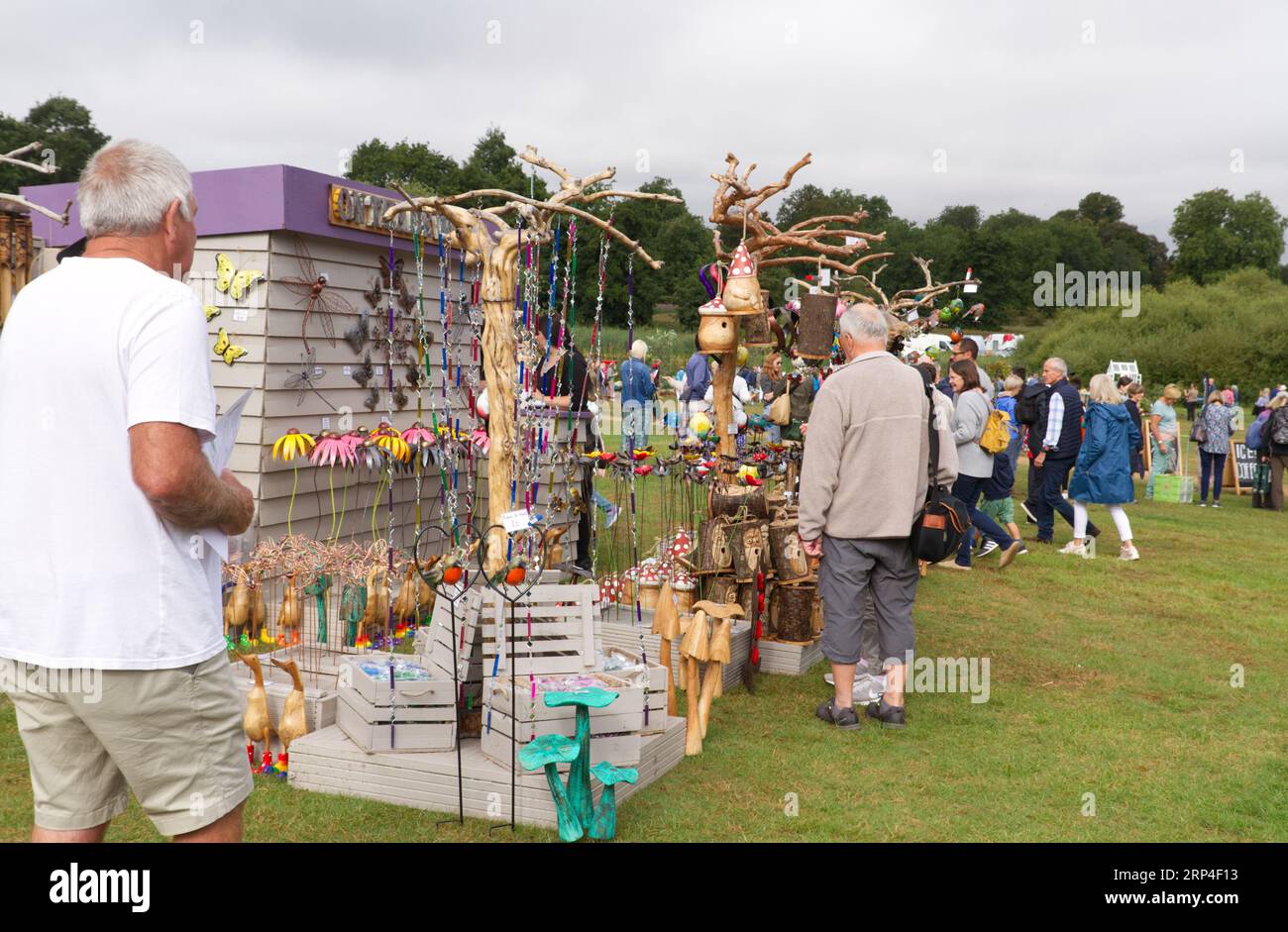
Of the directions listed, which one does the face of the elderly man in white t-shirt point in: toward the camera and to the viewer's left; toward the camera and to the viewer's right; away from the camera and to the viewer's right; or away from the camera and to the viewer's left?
away from the camera and to the viewer's right

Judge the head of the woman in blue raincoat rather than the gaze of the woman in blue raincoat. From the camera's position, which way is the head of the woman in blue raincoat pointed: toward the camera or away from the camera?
away from the camera

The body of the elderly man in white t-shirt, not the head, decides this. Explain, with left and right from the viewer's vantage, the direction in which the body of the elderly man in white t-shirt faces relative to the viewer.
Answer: facing away from the viewer and to the right of the viewer

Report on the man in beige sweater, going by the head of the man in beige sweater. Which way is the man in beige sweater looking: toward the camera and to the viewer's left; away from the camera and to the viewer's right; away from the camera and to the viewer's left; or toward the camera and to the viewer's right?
away from the camera and to the viewer's left
